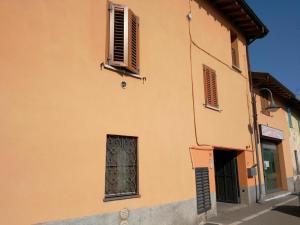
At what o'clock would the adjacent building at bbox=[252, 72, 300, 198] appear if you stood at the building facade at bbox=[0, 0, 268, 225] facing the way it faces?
The adjacent building is roughly at 9 o'clock from the building facade.

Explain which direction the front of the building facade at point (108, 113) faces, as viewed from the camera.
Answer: facing the viewer and to the right of the viewer
